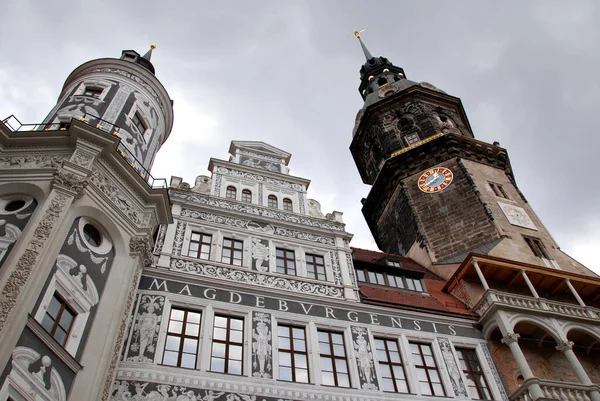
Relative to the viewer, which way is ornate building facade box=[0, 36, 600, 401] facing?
toward the camera

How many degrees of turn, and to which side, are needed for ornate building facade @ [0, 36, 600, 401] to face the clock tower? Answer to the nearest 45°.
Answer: approximately 135° to its left
